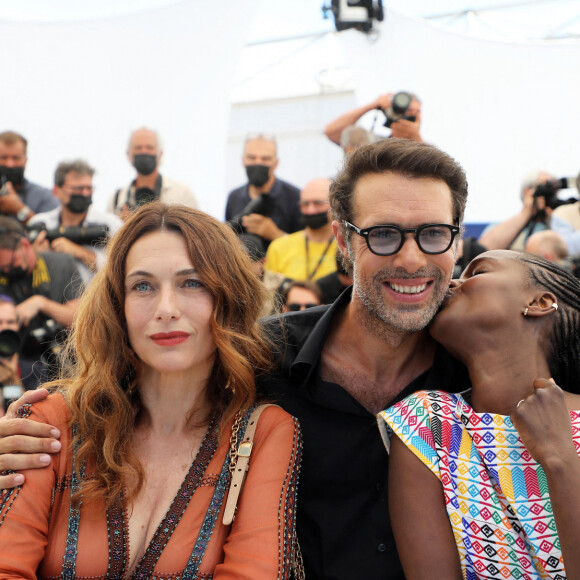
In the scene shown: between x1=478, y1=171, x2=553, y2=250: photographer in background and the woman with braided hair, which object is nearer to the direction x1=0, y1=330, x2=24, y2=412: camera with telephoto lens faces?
the woman with braided hair

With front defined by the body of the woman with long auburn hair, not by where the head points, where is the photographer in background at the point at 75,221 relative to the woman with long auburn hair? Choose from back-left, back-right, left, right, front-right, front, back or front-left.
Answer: back

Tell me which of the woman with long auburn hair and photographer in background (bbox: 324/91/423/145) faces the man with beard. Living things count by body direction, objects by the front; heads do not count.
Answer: the photographer in background

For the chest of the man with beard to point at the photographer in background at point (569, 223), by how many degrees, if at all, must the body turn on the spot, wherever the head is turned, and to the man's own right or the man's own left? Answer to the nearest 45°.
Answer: approximately 135° to the man's own left

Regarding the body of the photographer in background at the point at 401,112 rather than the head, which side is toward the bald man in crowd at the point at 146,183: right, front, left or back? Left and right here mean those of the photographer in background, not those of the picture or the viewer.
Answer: right

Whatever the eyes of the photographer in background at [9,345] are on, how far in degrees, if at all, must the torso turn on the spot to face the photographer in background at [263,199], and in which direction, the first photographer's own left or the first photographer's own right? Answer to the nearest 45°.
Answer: approximately 90° to the first photographer's own left
